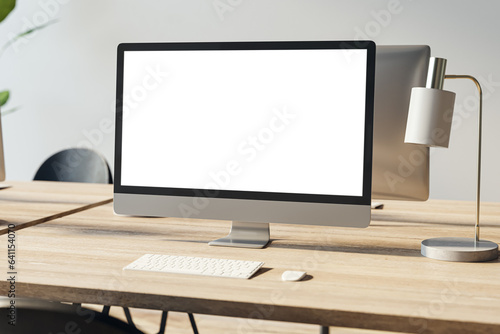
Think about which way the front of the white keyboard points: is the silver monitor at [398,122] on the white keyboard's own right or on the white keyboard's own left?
on the white keyboard's own left

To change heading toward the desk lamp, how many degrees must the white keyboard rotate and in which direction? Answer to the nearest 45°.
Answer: approximately 90° to its left

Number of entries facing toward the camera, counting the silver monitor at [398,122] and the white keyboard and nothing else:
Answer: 1

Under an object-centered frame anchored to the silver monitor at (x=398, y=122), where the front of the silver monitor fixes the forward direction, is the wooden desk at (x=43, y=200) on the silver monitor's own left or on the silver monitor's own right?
on the silver monitor's own left

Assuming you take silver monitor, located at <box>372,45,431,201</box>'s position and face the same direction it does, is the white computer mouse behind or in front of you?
behind

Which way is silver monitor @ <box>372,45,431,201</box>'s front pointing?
away from the camera
